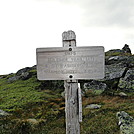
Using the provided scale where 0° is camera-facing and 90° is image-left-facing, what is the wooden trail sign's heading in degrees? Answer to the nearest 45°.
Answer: approximately 0°

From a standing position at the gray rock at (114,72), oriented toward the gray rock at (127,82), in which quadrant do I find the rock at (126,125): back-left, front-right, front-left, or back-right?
front-right

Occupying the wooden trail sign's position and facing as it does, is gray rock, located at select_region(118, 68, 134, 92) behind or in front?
behind

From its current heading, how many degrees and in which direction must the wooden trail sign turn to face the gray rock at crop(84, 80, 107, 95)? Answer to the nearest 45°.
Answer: approximately 180°

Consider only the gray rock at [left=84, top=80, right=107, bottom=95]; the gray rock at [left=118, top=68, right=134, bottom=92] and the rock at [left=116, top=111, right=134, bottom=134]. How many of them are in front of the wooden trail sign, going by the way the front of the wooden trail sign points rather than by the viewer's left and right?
0

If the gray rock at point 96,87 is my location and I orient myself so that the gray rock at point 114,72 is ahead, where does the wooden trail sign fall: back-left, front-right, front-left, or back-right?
back-right

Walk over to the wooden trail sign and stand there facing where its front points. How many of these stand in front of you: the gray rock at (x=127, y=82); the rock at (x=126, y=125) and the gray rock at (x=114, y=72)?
0

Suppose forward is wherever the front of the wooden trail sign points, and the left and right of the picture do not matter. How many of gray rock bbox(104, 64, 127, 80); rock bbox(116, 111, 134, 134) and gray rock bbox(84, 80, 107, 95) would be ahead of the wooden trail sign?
0

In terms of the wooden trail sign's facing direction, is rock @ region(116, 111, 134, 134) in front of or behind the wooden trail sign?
behind

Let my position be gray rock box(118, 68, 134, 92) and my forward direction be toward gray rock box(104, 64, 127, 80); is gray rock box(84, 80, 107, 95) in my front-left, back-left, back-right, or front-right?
front-left

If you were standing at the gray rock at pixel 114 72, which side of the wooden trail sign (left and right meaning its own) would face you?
back
